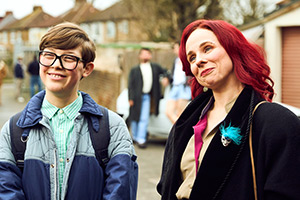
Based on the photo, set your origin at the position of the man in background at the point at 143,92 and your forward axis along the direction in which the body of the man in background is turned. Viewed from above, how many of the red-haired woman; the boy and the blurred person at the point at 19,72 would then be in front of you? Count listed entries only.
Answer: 2

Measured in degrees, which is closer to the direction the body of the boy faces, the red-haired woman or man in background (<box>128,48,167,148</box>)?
the red-haired woman

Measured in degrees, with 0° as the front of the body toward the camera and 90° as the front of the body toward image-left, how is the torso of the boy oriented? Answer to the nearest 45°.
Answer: approximately 0°

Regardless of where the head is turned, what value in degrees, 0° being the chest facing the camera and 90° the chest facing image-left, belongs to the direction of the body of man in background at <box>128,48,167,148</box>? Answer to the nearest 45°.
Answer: approximately 0°

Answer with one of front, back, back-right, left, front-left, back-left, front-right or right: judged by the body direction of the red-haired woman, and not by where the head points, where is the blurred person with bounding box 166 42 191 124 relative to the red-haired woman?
back-right

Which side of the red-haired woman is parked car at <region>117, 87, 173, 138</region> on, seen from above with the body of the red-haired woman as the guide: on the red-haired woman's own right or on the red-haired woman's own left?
on the red-haired woman's own right

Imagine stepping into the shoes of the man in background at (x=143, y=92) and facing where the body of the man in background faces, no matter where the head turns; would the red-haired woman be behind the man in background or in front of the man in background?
in front

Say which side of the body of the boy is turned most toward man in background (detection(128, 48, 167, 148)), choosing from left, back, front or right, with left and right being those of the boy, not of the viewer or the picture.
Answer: back

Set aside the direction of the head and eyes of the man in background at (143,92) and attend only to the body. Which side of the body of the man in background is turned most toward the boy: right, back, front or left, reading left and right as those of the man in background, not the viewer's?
front

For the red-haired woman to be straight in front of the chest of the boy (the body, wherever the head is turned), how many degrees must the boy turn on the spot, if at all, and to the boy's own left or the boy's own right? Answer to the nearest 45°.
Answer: approximately 45° to the boy's own left

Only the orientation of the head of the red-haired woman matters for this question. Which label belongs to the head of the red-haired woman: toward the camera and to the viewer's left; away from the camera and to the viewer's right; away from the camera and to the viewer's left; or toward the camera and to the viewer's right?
toward the camera and to the viewer's left
